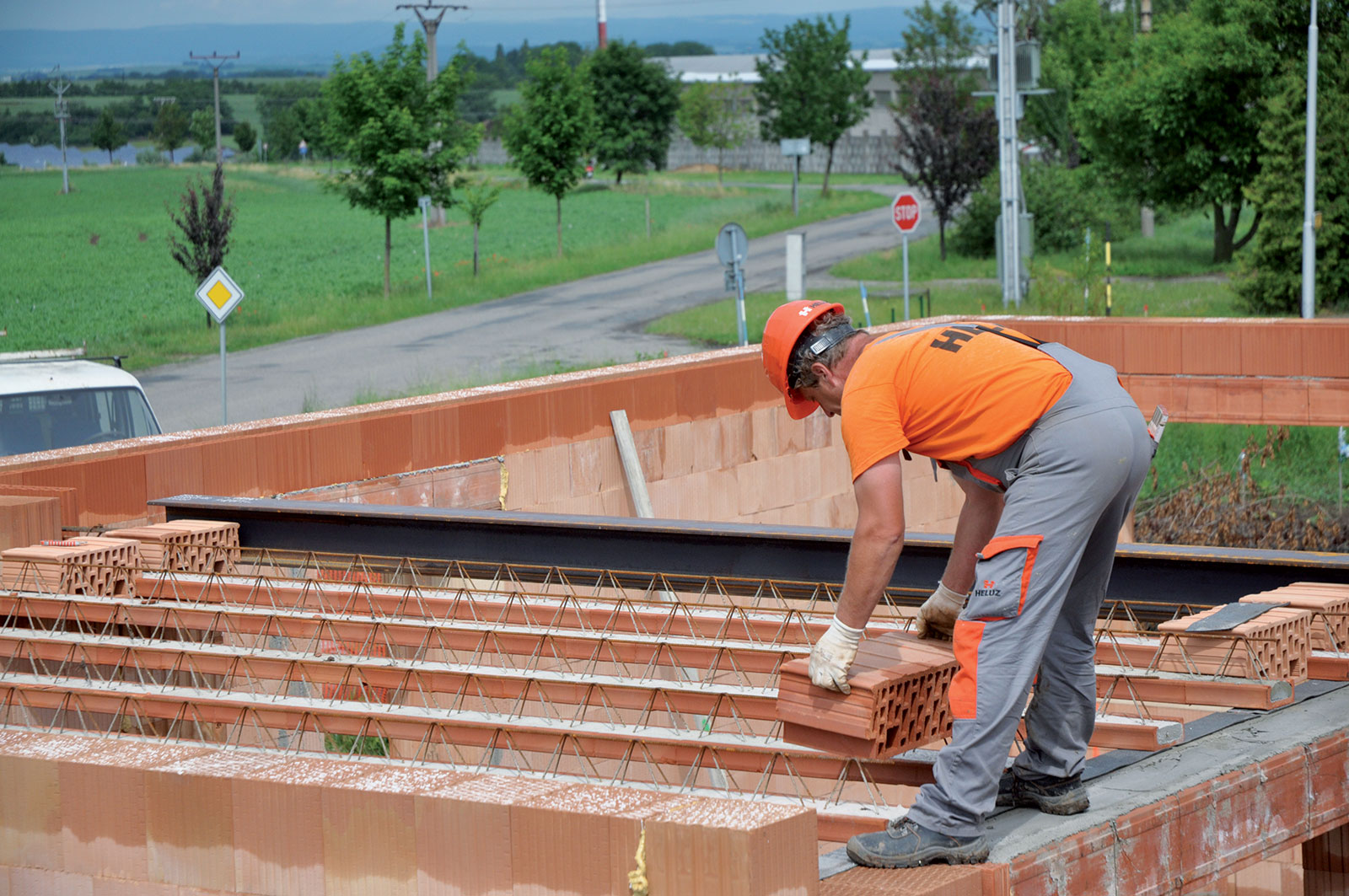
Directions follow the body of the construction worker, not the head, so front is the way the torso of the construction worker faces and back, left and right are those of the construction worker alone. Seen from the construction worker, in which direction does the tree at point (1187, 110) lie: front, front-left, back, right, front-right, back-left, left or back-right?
right

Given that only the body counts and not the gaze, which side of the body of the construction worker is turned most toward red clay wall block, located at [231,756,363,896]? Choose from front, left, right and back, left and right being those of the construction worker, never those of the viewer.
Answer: front

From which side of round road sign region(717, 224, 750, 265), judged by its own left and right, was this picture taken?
back

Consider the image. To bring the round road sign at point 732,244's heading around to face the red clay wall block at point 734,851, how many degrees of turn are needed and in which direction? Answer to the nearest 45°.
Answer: approximately 180°

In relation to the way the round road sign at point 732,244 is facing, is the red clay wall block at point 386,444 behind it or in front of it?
behind

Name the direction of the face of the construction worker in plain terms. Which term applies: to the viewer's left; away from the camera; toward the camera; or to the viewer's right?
to the viewer's left

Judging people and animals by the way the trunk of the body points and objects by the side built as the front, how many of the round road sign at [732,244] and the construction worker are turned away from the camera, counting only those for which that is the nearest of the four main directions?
1

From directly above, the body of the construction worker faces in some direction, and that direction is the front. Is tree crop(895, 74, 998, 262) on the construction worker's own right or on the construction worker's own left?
on the construction worker's own right

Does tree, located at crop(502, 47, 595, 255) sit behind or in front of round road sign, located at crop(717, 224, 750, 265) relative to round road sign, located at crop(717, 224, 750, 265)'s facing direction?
in front

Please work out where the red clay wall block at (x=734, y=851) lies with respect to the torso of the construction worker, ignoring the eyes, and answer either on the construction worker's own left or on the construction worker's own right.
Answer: on the construction worker's own left

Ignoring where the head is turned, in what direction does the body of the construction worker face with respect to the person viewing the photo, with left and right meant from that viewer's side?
facing to the left of the viewer

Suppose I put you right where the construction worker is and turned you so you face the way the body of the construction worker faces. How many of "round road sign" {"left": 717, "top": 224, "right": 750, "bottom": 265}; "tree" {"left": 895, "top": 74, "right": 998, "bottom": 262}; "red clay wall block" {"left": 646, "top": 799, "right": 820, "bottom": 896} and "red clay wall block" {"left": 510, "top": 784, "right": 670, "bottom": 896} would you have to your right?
2

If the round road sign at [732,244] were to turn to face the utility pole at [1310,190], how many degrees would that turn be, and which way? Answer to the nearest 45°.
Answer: approximately 45° to its right

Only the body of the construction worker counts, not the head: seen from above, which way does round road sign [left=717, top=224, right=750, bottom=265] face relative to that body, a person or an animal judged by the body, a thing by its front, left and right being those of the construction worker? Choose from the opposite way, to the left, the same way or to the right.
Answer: to the right

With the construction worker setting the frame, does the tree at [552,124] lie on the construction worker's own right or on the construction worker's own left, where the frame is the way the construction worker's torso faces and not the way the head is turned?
on the construction worker's own right
